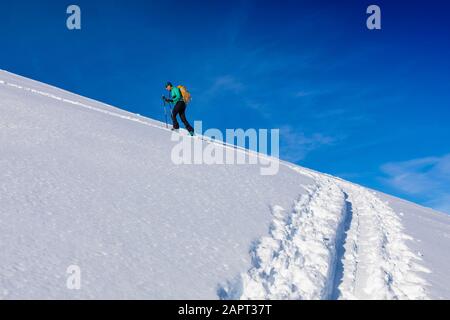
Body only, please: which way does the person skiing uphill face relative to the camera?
to the viewer's left
